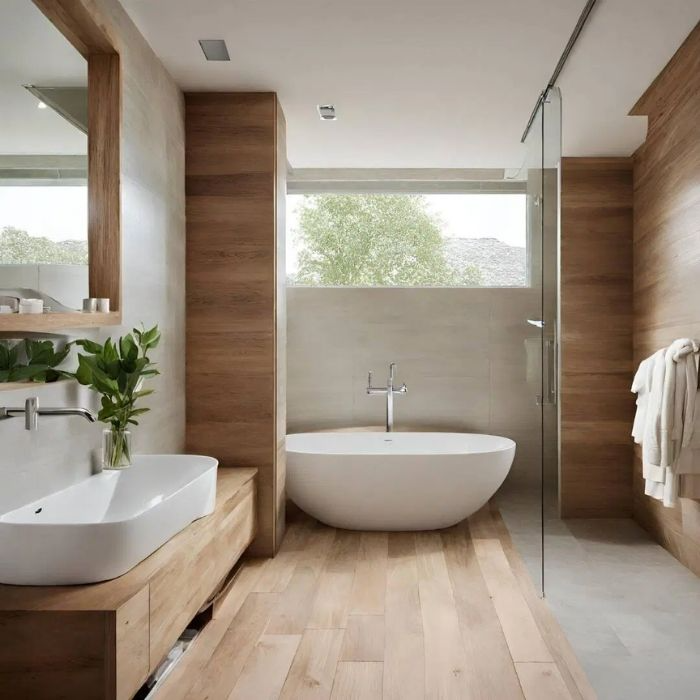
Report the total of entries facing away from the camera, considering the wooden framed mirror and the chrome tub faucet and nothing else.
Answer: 0

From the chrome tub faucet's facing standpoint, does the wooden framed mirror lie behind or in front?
in front

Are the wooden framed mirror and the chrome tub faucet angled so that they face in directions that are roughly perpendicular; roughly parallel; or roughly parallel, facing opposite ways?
roughly perpendicular

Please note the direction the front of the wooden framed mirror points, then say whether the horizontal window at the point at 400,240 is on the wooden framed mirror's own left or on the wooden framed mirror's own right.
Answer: on the wooden framed mirror's own left

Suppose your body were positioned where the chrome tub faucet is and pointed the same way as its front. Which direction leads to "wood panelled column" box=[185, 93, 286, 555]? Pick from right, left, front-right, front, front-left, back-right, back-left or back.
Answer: front-right

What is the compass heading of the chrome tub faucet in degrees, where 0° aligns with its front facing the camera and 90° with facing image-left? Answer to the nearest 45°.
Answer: approximately 0°

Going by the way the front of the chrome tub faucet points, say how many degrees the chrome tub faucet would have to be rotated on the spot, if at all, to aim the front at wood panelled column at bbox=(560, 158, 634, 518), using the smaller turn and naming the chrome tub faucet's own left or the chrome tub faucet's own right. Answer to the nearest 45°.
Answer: approximately 90° to the chrome tub faucet's own left

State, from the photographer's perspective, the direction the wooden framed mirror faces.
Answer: facing the viewer and to the right of the viewer
